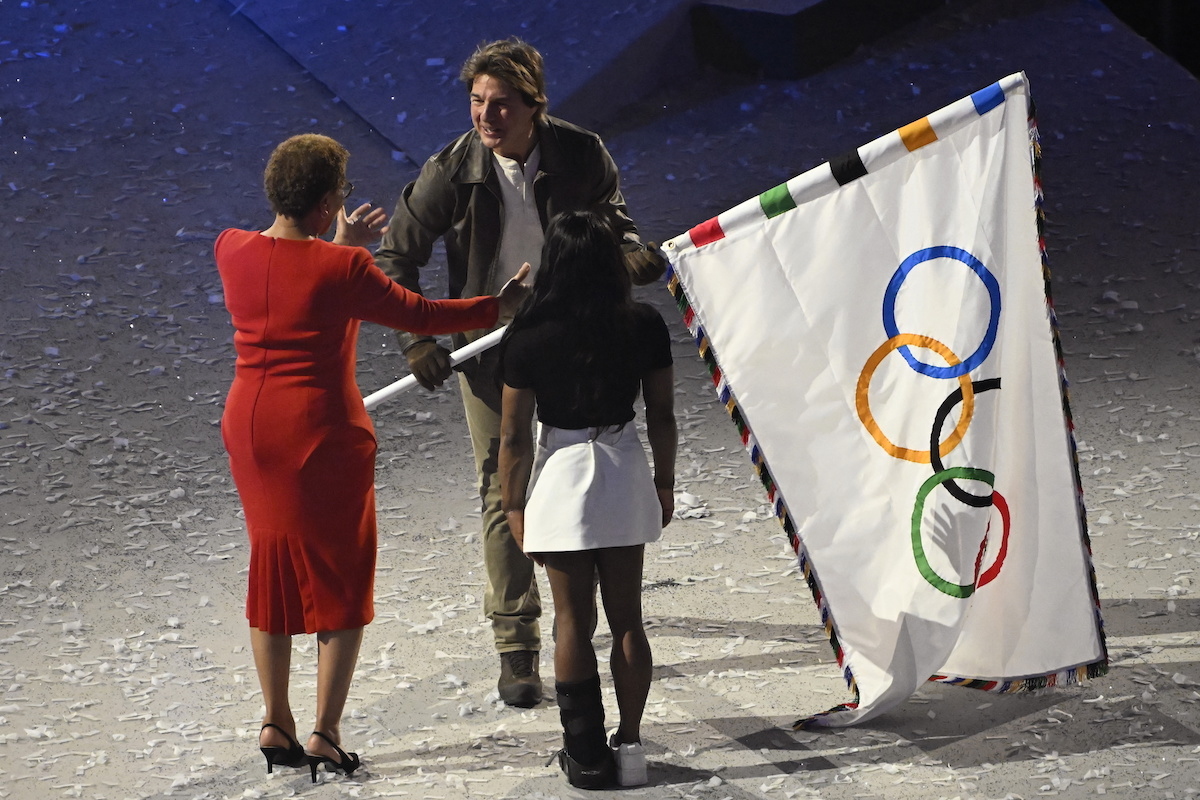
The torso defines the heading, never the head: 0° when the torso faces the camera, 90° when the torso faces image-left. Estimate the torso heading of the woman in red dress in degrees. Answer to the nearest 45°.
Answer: approximately 225°

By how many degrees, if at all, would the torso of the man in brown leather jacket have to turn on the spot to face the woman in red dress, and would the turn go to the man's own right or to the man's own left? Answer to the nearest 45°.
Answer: approximately 45° to the man's own right

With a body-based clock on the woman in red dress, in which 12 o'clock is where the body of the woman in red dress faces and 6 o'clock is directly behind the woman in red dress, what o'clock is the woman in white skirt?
The woman in white skirt is roughly at 2 o'clock from the woman in red dress.

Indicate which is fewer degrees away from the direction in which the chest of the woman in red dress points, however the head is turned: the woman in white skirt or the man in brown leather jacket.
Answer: the man in brown leather jacket

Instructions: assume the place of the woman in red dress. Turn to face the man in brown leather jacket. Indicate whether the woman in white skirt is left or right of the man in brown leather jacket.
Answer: right

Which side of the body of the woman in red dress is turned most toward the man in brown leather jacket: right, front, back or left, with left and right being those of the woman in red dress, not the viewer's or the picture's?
front

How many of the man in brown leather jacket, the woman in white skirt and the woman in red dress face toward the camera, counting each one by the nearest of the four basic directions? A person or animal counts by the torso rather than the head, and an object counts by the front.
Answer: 1

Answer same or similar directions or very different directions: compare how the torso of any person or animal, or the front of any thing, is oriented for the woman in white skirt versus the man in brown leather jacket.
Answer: very different directions

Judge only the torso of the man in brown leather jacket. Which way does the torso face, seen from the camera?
toward the camera

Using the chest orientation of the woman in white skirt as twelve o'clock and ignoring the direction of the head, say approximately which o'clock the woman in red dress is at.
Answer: The woman in red dress is roughly at 9 o'clock from the woman in white skirt.

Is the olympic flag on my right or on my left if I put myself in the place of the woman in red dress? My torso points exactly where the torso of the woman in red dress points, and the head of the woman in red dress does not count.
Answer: on my right

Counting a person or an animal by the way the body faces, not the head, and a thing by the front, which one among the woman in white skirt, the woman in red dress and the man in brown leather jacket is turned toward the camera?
the man in brown leather jacket

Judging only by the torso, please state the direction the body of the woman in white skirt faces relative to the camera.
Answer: away from the camera

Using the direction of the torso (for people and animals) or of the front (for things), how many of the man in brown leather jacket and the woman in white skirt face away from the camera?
1
